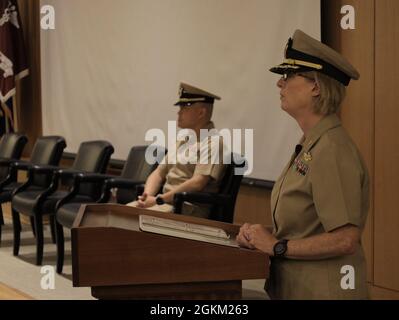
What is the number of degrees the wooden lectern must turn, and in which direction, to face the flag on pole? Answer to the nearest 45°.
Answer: approximately 90° to its right

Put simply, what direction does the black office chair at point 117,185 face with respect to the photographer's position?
facing the viewer and to the left of the viewer

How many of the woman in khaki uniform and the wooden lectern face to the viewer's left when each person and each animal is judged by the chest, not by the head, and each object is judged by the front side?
2

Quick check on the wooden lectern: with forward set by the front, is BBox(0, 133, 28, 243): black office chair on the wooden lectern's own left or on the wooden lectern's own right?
on the wooden lectern's own right

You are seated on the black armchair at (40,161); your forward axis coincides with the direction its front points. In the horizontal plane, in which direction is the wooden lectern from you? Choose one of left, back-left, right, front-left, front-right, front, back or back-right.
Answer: front-left

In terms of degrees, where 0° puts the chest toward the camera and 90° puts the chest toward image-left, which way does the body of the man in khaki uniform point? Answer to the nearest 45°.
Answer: approximately 45°

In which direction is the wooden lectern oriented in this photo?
to the viewer's left

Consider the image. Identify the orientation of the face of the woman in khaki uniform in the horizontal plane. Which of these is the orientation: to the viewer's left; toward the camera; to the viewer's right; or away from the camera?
to the viewer's left

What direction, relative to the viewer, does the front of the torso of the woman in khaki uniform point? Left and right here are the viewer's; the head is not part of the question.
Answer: facing to the left of the viewer

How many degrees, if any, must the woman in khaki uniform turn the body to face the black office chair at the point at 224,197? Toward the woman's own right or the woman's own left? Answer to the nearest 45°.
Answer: approximately 90° to the woman's own right

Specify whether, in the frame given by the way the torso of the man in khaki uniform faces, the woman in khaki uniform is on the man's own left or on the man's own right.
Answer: on the man's own left
